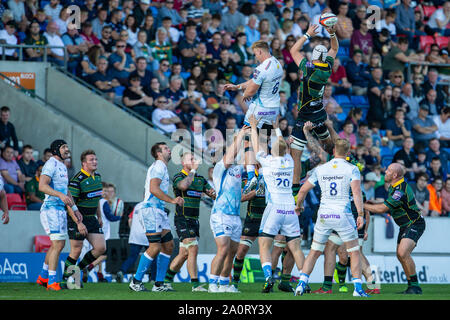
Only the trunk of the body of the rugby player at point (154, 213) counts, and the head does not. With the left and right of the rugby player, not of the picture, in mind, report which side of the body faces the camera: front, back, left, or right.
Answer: right

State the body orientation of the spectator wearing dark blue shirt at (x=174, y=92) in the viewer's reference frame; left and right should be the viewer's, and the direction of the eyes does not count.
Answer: facing the viewer and to the right of the viewer

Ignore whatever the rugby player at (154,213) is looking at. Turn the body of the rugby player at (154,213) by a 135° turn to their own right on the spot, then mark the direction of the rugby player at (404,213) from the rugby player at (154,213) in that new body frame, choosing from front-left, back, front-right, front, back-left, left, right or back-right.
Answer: back-left

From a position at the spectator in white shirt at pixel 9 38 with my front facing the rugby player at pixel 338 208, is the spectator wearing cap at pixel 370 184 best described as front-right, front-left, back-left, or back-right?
front-left

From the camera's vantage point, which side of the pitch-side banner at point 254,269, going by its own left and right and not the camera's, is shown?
front

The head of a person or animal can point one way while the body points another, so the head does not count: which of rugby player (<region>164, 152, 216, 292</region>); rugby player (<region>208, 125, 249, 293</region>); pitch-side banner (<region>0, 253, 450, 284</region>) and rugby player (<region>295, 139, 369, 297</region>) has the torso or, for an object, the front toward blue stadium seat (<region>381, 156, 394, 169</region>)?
rugby player (<region>295, 139, 369, 297</region>)

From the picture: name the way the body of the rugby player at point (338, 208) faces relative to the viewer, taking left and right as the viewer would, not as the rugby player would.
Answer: facing away from the viewer

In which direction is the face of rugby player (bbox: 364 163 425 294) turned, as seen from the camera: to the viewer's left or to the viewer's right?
to the viewer's left

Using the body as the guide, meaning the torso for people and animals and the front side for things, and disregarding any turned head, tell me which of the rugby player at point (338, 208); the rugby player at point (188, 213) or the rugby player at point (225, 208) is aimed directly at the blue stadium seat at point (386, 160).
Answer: the rugby player at point (338, 208)

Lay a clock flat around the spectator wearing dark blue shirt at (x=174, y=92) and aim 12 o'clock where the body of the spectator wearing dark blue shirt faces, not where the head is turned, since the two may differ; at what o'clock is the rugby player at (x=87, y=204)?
The rugby player is roughly at 2 o'clock from the spectator wearing dark blue shirt.

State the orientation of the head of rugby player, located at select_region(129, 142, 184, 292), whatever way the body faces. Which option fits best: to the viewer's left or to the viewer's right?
to the viewer's right
